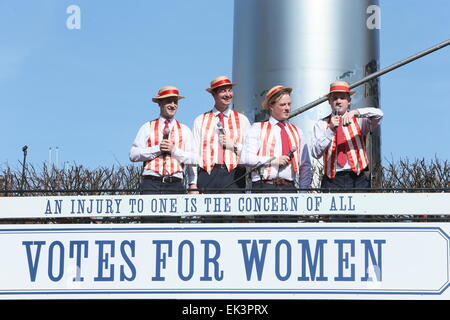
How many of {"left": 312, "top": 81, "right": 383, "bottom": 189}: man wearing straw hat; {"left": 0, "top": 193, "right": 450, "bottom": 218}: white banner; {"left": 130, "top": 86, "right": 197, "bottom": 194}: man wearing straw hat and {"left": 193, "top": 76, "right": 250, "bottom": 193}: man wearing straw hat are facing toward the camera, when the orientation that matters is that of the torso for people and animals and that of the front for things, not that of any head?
4

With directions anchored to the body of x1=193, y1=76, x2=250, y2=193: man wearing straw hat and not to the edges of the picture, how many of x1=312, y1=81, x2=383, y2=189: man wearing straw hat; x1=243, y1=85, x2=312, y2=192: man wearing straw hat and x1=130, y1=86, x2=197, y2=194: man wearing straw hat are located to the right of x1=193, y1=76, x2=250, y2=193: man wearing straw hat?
1

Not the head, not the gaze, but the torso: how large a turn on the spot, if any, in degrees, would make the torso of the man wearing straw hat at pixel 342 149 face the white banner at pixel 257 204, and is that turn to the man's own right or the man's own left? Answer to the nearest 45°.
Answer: approximately 45° to the man's own right

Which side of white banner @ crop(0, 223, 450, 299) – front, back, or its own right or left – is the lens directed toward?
front

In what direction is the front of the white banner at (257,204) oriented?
toward the camera

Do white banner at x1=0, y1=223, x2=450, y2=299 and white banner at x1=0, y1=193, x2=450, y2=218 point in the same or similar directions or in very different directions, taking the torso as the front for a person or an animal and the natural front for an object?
same or similar directions

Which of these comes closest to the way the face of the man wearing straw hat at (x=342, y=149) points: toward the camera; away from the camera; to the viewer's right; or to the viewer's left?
toward the camera

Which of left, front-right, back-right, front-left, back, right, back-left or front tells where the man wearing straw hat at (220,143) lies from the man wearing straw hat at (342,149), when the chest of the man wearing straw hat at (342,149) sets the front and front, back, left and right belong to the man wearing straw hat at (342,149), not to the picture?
right

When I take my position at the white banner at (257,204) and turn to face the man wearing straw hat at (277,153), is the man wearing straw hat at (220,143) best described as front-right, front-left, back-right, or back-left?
front-left

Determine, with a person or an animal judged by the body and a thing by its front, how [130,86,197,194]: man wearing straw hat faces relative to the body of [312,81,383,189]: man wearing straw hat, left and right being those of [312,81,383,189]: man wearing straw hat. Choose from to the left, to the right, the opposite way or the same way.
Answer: the same way

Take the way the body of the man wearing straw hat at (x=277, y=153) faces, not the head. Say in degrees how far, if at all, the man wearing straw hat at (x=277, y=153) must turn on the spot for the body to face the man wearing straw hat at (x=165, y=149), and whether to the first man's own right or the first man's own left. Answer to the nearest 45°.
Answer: approximately 135° to the first man's own right

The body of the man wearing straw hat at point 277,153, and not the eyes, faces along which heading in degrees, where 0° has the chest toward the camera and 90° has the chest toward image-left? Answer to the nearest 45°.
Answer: approximately 315°

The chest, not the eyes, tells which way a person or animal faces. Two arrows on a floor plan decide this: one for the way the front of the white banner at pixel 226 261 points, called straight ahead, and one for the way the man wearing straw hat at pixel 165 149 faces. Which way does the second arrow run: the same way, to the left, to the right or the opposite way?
the same way
